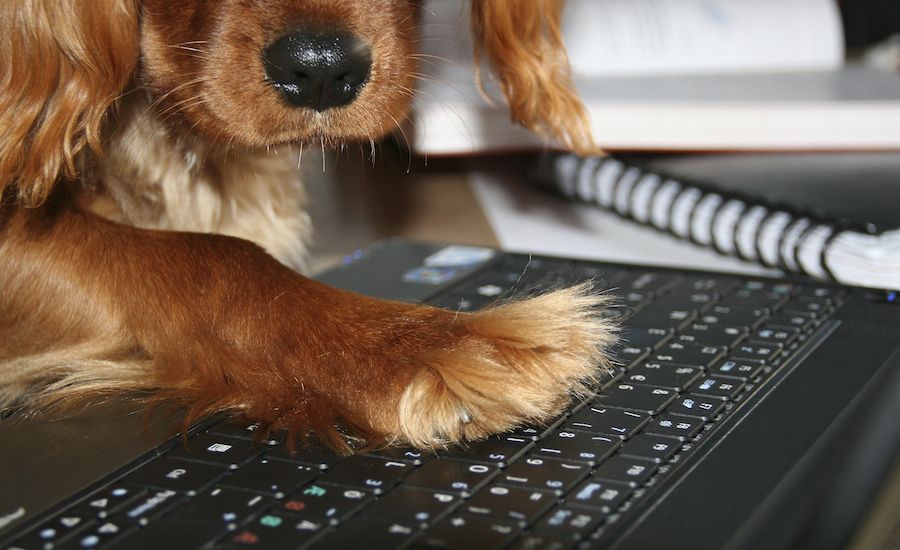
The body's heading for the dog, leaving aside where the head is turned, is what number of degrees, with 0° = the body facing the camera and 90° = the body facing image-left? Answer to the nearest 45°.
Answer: approximately 315°

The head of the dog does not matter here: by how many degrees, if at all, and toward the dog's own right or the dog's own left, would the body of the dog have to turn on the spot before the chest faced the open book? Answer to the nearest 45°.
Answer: approximately 90° to the dog's own left
